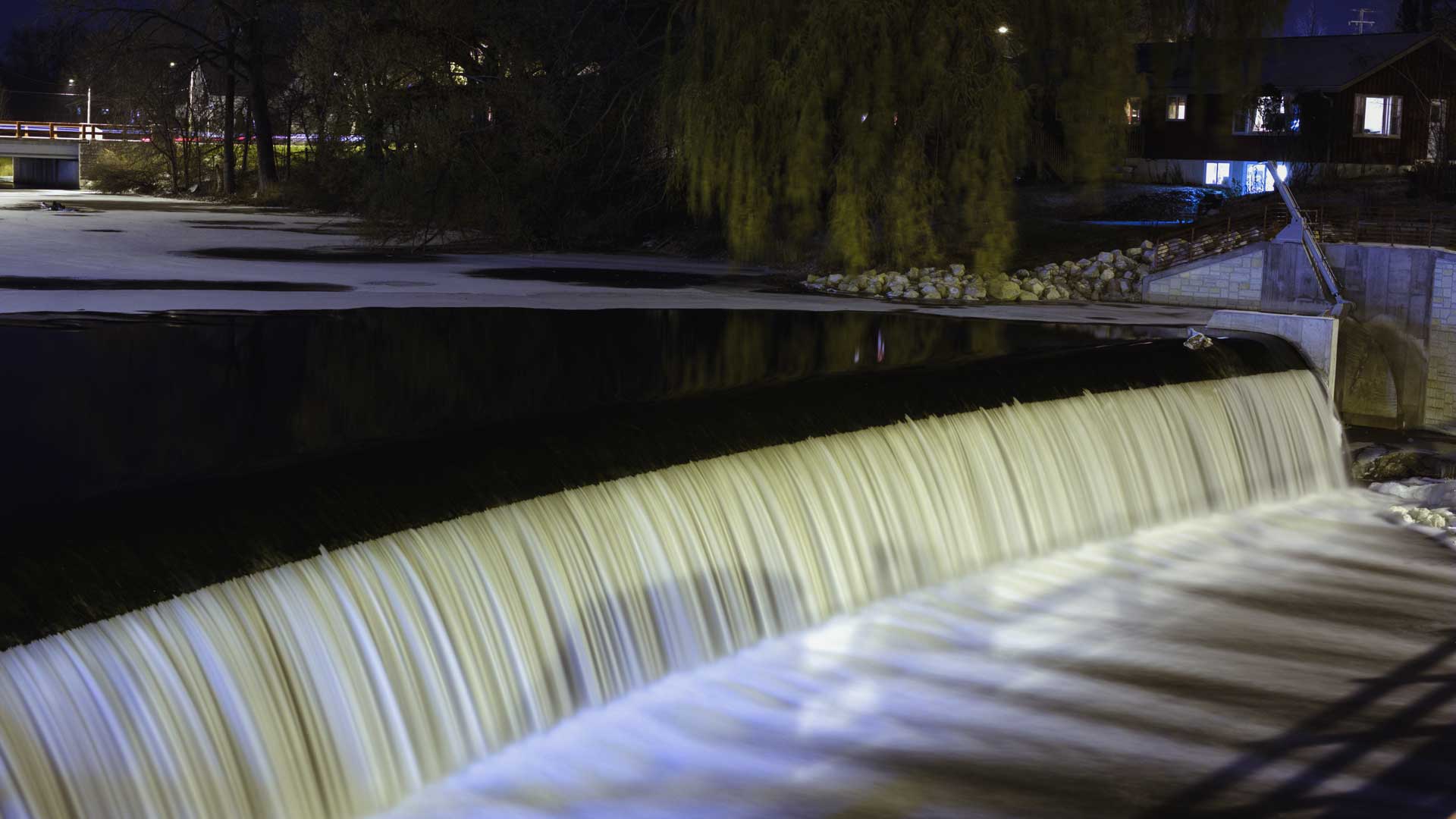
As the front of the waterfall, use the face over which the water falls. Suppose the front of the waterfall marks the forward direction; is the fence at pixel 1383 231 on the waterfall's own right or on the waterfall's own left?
on the waterfall's own left

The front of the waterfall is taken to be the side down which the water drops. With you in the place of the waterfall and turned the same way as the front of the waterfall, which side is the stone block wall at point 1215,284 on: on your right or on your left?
on your left

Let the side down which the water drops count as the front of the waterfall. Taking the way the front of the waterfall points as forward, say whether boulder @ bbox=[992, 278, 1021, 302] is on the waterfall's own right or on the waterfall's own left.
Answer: on the waterfall's own left

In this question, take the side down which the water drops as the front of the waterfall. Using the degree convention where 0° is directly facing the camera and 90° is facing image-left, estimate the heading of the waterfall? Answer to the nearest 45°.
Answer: approximately 315°

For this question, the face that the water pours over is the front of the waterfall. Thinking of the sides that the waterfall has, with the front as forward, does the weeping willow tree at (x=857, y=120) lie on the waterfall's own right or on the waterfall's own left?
on the waterfall's own left

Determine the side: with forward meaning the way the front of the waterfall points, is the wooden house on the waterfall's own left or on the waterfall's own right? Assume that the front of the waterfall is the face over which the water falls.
on the waterfall's own left

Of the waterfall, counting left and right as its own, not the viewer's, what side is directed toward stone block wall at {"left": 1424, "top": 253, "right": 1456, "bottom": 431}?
left

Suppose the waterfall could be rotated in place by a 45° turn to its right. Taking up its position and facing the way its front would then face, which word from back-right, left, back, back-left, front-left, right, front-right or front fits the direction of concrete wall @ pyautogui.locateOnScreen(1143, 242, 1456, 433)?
back-left
